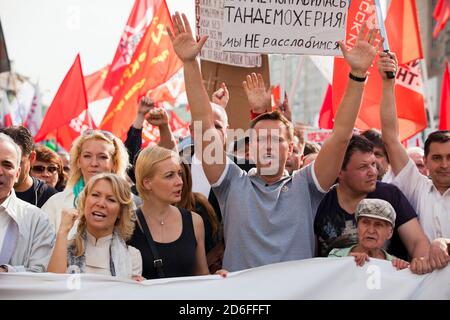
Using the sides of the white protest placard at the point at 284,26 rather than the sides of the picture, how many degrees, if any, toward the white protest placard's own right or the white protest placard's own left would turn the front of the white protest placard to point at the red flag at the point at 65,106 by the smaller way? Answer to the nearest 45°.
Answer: approximately 135° to the white protest placard's own right

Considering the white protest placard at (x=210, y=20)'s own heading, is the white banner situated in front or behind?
in front

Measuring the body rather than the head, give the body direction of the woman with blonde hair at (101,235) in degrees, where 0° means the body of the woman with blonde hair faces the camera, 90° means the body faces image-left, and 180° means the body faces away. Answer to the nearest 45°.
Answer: approximately 0°

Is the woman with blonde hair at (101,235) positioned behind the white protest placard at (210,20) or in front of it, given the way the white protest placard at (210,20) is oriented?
in front
